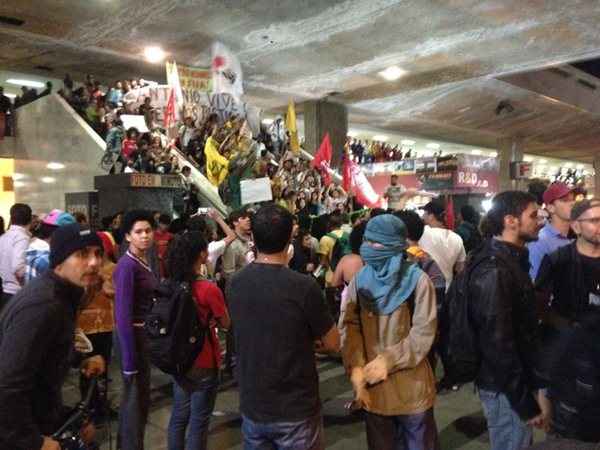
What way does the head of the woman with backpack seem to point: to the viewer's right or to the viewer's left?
to the viewer's right

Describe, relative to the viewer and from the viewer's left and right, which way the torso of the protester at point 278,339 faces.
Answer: facing away from the viewer

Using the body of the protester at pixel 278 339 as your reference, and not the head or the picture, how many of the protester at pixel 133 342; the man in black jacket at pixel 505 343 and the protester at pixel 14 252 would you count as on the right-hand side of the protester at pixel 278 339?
1

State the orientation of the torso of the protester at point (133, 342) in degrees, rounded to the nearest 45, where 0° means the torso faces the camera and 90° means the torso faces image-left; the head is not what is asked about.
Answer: approximately 315°

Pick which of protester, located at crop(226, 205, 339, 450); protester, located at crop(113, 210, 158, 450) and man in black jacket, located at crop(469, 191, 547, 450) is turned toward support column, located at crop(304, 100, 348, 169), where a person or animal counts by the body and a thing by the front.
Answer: protester, located at crop(226, 205, 339, 450)

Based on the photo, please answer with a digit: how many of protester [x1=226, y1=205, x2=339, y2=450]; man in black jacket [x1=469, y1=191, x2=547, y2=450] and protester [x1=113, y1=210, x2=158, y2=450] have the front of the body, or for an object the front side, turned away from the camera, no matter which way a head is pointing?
1

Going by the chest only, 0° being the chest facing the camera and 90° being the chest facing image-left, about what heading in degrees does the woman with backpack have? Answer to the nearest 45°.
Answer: approximately 225°

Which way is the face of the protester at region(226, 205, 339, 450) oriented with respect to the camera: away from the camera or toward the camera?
away from the camera
